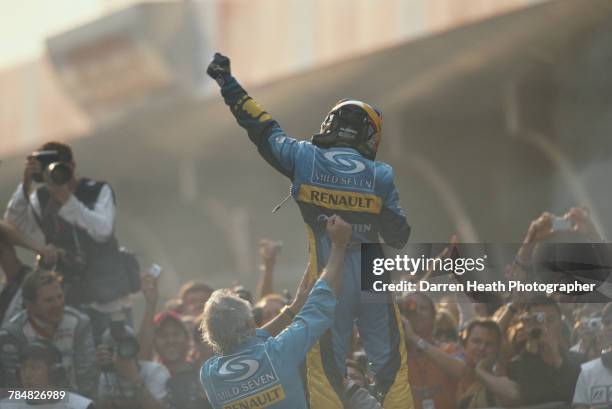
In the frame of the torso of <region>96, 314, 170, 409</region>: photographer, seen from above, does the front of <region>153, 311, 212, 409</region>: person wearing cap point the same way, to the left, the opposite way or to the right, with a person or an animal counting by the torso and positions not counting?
the same way

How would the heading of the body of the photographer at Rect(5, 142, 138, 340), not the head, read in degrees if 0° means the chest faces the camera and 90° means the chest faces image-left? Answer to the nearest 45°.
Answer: approximately 0°

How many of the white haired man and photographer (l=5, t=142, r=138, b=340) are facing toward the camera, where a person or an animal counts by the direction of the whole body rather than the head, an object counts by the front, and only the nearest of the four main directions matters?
1

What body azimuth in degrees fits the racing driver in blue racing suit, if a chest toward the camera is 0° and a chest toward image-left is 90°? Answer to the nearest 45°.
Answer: approximately 180°

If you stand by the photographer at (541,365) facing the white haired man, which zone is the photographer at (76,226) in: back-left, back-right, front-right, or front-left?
front-right

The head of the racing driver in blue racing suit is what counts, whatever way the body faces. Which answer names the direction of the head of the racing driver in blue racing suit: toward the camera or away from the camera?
away from the camera

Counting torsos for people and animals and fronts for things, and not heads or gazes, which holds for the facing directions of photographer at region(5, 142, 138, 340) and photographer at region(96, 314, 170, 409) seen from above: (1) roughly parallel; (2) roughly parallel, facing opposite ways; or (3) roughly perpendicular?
roughly parallel

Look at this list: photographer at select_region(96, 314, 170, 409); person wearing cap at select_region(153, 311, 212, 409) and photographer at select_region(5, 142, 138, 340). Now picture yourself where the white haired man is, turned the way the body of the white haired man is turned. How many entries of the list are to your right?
0

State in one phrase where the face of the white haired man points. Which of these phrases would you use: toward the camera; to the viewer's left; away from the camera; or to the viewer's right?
away from the camera

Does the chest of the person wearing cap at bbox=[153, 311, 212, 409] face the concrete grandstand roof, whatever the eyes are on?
no

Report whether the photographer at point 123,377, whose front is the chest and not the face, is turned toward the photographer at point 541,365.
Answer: no

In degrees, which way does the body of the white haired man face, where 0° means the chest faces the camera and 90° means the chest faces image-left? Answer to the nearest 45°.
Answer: approximately 225°

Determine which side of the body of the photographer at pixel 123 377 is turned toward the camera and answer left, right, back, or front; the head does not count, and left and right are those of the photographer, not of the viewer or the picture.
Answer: front

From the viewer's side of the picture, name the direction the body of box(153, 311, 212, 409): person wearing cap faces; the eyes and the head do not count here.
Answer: toward the camera

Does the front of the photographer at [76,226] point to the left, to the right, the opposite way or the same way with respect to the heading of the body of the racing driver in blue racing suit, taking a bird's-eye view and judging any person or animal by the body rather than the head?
the opposite way
